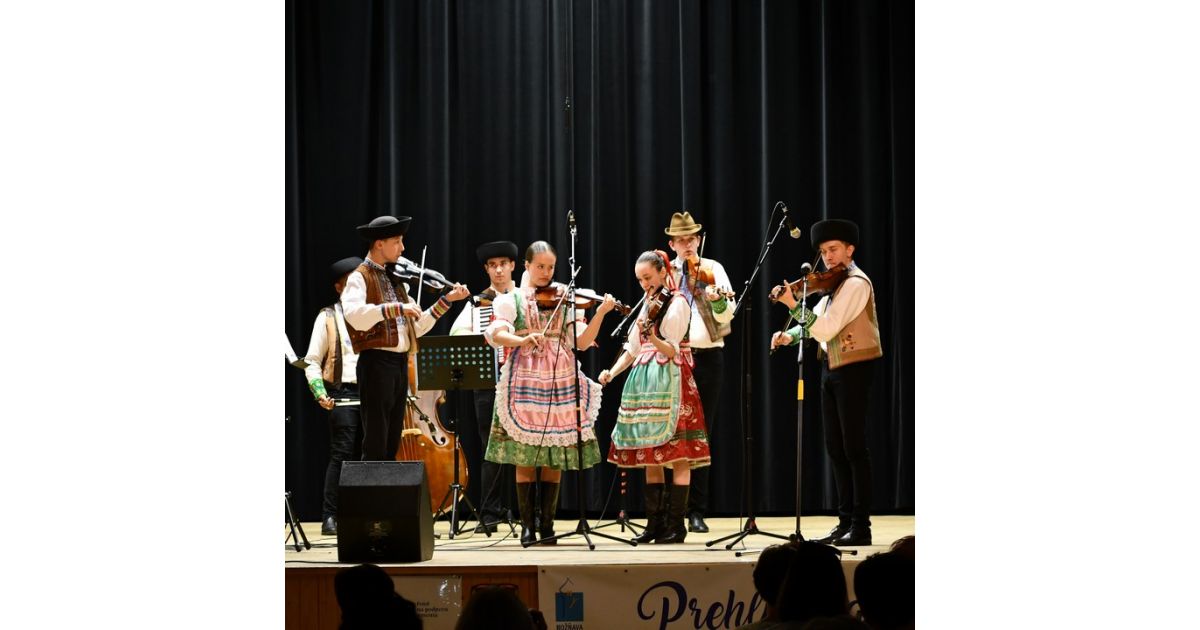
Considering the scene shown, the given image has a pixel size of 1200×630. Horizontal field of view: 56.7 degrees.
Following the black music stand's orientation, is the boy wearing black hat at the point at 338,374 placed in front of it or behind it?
in front

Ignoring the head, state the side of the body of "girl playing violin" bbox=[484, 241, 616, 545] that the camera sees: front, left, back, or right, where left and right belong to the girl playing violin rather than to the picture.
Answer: front

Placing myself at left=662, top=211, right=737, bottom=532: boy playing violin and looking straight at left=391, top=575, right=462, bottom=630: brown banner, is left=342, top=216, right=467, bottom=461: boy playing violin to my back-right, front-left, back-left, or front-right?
front-right

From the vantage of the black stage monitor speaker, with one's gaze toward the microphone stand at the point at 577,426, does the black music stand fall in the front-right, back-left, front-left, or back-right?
front-left

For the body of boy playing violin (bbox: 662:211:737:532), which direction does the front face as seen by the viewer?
toward the camera

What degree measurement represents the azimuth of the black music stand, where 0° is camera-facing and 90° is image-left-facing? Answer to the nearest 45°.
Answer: approximately 180°

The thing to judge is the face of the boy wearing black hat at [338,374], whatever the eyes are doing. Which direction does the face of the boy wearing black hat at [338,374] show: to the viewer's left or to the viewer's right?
to the viewer's right

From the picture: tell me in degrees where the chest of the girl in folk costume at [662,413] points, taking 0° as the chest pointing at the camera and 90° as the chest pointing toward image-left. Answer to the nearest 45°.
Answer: approximately 45°

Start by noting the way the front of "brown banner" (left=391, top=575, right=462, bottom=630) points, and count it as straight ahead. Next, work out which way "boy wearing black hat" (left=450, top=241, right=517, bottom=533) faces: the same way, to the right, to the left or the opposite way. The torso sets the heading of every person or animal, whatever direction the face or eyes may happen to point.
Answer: the same way

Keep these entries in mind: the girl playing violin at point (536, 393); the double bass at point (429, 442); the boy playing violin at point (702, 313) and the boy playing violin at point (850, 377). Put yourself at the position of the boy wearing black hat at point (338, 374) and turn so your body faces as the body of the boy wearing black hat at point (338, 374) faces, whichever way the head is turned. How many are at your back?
0

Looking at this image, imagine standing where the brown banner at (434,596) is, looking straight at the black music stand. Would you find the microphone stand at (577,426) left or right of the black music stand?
right

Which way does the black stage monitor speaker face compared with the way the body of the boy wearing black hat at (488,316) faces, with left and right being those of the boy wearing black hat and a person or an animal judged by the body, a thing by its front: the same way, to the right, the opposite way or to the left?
the opposite way

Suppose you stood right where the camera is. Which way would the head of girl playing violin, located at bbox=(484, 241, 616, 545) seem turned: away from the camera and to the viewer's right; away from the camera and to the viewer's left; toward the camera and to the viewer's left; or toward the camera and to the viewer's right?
toward the camera and to the viewer's right

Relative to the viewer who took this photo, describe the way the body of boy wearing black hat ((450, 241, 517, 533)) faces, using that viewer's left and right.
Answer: facing the viewer

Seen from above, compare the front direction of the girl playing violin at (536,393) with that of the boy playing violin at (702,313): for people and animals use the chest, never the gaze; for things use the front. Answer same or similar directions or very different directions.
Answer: same or similar directions

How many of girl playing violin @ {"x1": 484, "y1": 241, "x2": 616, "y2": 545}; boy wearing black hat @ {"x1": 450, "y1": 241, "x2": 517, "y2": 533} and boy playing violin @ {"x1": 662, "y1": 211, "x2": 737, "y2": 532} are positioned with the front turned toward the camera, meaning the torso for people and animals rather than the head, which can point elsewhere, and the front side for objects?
3

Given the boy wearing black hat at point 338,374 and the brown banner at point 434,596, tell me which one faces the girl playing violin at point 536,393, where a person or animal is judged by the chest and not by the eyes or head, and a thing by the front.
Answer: the boy wearing black hat

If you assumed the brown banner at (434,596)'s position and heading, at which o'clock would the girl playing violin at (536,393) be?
The girl playing violin is roughly at 7 o'clock from the brown banner.

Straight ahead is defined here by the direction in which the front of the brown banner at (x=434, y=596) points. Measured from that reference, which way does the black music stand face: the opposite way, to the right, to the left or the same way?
the opposite way
